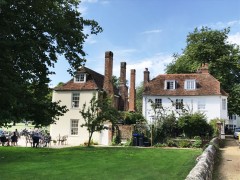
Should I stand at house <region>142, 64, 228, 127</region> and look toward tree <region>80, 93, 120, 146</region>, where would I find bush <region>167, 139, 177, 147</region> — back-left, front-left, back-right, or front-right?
front-left

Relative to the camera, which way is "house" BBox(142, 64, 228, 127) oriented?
toward the camera

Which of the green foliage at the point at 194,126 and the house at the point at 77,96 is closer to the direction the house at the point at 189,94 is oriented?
the green foliage

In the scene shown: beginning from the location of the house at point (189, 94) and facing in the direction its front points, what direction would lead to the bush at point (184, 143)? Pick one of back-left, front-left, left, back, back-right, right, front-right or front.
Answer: front

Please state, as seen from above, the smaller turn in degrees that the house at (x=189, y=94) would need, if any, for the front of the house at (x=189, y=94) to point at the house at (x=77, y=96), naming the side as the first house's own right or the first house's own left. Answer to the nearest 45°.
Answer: approximately 45° to the first house's own right

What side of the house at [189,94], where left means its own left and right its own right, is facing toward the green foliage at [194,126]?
front

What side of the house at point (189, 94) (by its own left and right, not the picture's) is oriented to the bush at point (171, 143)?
front

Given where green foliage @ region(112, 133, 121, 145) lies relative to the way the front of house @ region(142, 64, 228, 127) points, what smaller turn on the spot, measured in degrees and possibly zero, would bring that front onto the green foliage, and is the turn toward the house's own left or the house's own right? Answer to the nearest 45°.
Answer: approximately 45° to the house's own right

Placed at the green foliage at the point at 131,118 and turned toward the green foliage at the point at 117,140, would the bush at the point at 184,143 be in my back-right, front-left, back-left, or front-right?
front-left

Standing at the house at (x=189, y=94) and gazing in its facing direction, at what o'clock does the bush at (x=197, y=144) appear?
The bush is roughly at 12 o'clock from the house.
